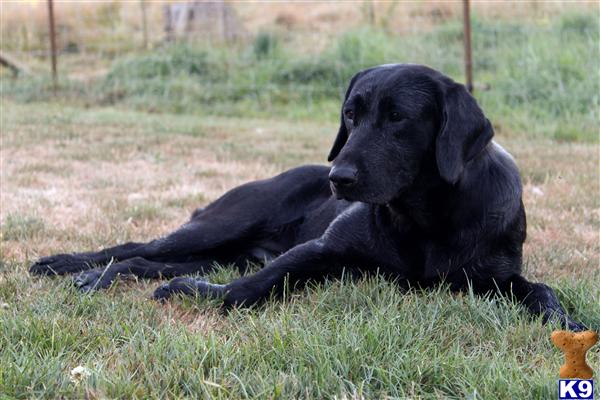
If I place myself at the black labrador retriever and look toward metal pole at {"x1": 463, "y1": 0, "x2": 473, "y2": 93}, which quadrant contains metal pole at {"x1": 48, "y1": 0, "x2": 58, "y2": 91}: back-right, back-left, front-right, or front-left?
front-left

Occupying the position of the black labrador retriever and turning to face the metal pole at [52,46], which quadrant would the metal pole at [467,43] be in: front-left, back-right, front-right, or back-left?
front-right

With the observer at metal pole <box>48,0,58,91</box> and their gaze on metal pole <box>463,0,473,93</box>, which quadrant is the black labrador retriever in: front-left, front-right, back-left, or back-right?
front-right

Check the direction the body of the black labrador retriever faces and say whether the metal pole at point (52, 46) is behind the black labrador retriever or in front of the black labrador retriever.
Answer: behind

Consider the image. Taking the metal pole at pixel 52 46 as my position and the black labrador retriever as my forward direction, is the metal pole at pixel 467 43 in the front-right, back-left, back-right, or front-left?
front-left
